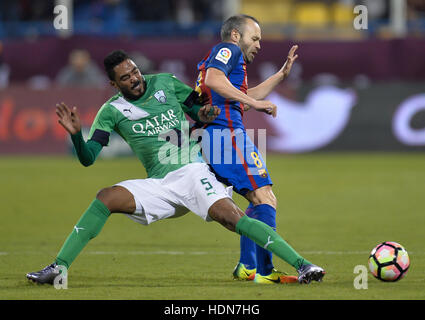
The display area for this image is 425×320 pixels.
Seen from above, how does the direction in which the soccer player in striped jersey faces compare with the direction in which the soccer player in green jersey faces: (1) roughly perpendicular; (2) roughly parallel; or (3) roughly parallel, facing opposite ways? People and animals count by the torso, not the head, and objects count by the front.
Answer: roughly perpendicular

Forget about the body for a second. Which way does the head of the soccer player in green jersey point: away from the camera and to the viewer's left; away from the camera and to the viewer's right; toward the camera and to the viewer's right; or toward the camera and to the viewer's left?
toward the camera and to the viewer's right

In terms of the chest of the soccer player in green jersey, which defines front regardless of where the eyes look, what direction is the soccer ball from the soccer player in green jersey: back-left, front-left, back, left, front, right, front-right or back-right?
left

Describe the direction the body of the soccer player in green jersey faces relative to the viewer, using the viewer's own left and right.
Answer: facing the viewer
